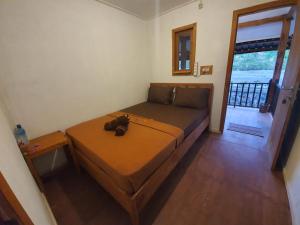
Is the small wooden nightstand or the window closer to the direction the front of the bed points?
the small wooden nightstand

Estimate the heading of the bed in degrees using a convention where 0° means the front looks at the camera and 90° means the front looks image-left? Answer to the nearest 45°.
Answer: approximately 45°

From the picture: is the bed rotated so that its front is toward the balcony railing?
no

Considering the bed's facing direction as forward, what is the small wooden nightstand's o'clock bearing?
The small wooden nightstand is roughly at 2 o'clock from the bed.

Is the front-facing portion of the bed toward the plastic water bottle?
no

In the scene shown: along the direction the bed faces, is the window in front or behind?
behind

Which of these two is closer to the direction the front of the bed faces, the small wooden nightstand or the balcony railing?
the small wooden nightstand
